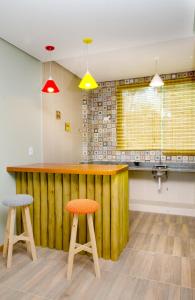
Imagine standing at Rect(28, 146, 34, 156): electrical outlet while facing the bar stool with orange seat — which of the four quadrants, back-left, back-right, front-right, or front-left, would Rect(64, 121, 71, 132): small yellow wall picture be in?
back-left

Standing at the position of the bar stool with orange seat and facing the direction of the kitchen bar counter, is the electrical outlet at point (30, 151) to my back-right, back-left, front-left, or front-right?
front-left

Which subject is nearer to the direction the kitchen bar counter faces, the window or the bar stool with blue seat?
the bar stool with blue seat

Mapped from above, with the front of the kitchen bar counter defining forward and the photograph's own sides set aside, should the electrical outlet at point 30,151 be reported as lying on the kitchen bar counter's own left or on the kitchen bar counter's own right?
on the kitchen bar counter's own right

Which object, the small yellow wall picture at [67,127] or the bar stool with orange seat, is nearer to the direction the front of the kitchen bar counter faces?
the bar stool with orange seat

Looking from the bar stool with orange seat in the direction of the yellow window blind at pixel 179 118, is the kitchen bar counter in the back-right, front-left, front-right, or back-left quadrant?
front-left

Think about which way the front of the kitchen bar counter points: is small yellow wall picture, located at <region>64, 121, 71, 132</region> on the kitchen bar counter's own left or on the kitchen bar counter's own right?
on the kitchen bar counter's own right

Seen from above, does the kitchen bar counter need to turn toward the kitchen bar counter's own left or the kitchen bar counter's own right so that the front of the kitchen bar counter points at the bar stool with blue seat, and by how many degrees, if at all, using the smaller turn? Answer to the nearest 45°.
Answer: approximately 45° to the kitchen bar counter's own right

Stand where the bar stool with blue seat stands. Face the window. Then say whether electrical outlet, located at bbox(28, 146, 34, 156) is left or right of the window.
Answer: left

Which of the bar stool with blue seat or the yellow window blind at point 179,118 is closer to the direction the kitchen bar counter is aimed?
the bar stool with blue seat

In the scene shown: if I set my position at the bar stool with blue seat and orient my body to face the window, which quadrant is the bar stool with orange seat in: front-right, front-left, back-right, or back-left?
front-right

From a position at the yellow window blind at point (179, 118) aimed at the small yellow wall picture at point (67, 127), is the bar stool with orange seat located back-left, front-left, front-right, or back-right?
front-left

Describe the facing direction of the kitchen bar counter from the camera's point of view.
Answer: facing the viewer and to the left of the viewer

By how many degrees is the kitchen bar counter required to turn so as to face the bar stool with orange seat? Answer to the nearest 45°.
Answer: approximately 45° to its left

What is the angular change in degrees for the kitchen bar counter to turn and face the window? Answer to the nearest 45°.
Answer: approximately 180°

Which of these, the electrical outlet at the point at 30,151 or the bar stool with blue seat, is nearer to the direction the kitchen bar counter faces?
the bar stool with blue seat

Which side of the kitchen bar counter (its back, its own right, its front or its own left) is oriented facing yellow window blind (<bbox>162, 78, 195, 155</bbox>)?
back

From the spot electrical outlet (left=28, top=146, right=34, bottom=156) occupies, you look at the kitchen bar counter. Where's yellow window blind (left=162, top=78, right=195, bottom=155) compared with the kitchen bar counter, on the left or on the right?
left
